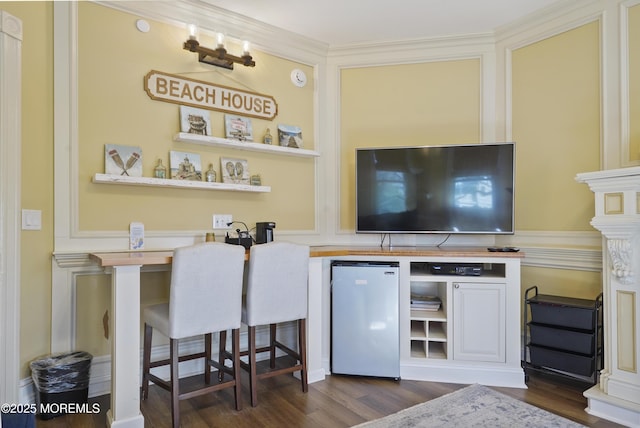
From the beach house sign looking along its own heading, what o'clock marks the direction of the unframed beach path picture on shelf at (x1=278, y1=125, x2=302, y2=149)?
The unframed beach path picture on shelf is roughly at 10 o'clock from the beach house sign.

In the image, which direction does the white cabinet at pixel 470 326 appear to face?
toward the camera

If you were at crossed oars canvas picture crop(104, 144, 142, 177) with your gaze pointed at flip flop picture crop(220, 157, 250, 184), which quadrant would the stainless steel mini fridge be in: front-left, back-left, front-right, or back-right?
front-right

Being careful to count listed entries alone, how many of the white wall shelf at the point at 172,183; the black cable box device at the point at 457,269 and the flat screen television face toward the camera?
3

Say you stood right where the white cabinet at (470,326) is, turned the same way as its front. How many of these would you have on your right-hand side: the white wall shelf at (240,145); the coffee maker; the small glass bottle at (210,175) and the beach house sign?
4

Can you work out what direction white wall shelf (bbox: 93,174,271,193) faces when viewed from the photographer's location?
facing the viewer

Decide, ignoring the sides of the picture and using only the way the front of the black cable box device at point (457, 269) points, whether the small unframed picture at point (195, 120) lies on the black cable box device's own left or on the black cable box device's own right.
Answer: on the black cable box device's own right

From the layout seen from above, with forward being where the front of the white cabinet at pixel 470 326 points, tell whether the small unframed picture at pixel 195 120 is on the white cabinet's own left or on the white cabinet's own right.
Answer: on the white cabinet's own right

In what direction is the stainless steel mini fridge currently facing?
toward the camera
